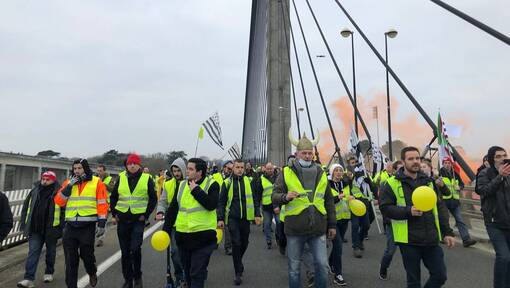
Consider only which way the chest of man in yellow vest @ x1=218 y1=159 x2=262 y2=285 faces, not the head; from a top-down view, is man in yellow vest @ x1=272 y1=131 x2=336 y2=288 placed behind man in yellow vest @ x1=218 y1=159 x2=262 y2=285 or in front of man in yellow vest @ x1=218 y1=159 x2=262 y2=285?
in front

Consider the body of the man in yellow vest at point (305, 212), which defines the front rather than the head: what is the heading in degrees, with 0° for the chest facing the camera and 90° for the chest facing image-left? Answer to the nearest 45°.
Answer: approximately 0°

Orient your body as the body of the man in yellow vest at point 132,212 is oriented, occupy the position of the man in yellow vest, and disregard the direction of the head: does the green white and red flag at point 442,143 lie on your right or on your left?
on your left

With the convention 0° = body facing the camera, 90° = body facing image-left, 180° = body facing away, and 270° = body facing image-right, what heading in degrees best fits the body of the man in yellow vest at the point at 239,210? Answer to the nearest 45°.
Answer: approximately 0°
